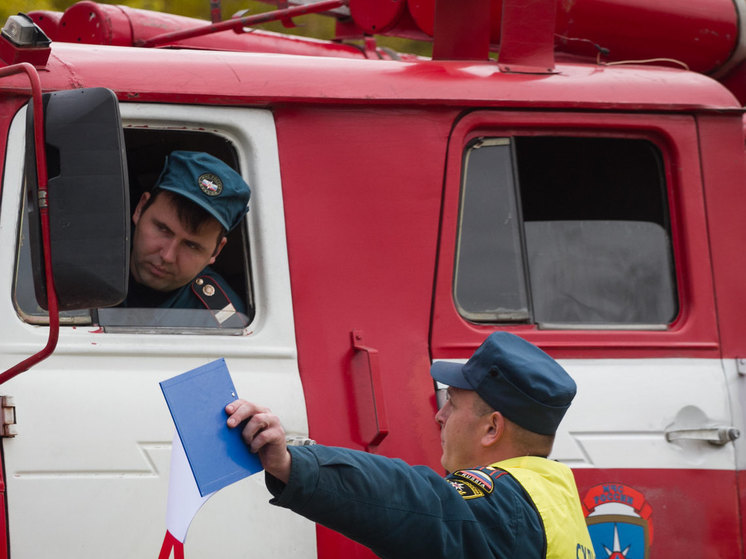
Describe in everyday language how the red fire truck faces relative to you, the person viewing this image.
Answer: facing to the left of the viewer

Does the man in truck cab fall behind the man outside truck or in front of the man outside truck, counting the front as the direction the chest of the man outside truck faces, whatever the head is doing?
in front

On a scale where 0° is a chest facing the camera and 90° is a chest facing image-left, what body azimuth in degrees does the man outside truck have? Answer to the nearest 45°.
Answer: approximately 135°
